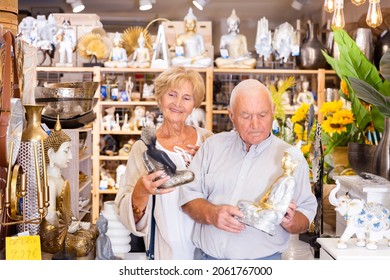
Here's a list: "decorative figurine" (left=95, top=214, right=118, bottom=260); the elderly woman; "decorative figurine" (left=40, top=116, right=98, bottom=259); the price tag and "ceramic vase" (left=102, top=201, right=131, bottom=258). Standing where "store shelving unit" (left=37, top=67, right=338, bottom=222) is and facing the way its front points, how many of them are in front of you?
5

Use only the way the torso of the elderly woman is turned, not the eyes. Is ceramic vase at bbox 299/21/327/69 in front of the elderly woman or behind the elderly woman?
behind

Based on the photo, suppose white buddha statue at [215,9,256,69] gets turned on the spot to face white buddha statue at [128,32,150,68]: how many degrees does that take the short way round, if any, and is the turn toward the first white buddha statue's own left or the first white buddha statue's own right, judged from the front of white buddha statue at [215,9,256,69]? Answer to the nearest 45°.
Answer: approximately 90° to the first white buddha statue's own right

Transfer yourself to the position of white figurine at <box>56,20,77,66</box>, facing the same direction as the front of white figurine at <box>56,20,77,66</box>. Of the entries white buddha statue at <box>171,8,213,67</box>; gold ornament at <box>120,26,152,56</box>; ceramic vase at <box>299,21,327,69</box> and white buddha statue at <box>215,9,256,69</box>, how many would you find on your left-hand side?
4

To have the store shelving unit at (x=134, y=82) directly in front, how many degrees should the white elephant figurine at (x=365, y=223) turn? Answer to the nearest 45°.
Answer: approximately 45° to its right

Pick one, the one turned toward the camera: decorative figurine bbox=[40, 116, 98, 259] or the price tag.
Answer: the price tag

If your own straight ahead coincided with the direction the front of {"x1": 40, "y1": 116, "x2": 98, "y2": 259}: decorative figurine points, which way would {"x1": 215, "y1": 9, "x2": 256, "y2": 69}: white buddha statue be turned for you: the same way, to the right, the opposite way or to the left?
to the right

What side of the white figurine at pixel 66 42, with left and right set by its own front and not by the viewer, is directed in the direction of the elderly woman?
front

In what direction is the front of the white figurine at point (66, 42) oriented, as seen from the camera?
facing the viewer

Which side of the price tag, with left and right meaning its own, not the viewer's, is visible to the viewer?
front

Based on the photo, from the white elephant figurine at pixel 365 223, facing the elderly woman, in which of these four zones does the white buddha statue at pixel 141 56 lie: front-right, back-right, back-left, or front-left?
front-right

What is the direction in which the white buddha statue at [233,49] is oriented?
toward the camera

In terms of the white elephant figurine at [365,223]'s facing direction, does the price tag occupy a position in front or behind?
in front

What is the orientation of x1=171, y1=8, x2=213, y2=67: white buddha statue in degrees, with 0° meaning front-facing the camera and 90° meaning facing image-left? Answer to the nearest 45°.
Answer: approximately 0°
